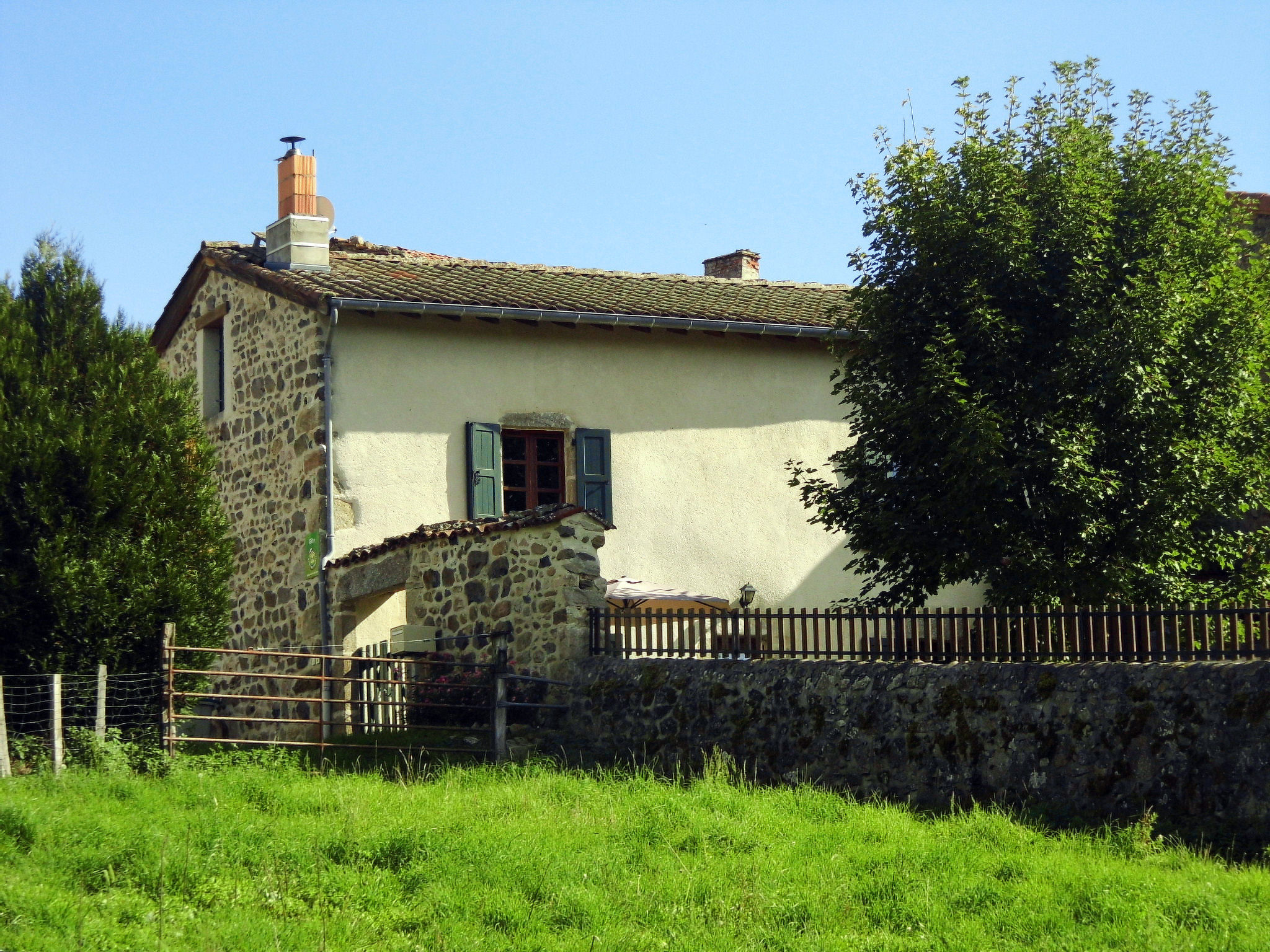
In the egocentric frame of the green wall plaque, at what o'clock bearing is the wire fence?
The wire fence is roughly at 11 o'clock from the green wall plaque.

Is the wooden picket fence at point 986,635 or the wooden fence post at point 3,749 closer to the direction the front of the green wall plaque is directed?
the wooden fence post

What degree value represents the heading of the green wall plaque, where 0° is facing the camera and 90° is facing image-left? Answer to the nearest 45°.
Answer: approximately 45°

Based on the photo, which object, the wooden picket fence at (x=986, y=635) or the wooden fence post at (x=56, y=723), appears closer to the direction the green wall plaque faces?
the wooden fence post

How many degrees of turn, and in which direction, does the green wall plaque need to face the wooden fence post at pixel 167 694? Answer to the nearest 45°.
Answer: approximately 45° to its left

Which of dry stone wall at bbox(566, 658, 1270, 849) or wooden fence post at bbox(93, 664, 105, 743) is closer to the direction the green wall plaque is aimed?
the wooden fence post

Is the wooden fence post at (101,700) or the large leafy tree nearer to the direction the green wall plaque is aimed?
the wooden fence post

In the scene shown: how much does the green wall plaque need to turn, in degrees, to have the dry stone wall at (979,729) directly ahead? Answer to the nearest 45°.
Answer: approximately 90° to its left

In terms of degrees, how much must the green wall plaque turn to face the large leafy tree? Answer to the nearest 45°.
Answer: approximately 90° to its left
